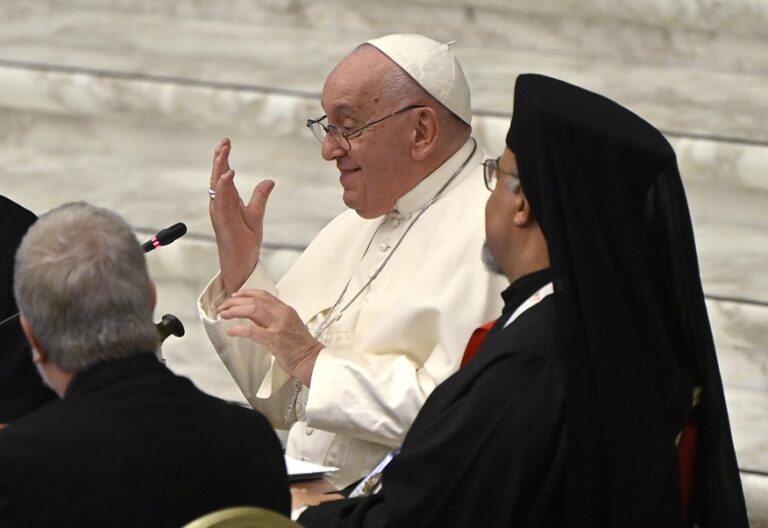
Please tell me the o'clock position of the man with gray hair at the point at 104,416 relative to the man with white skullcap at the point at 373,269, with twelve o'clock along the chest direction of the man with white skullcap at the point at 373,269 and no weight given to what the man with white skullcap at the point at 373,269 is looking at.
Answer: the man with gray hair at the point at 104,416 is roughly at 11 o'clock from the man with white skullcap at the point at 373,269.

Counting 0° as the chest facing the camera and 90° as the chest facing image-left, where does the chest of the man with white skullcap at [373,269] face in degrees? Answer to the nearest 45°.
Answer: approximately 45°

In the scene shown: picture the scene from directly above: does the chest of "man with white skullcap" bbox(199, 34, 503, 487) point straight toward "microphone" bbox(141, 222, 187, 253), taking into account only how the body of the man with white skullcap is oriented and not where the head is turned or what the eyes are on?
yes

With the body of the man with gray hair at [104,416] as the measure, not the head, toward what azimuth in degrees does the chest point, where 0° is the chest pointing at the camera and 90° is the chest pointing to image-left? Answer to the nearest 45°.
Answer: approximately 135°

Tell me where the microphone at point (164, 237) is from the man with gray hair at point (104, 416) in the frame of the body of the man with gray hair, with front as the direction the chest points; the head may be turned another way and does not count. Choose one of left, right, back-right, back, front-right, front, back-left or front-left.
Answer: front-right

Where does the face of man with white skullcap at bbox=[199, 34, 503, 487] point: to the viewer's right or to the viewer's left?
to the viewer's left
